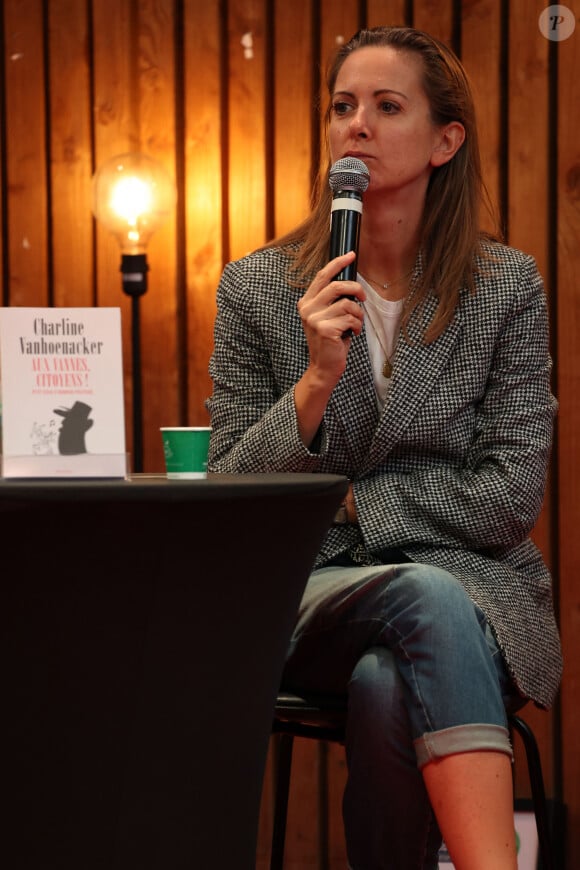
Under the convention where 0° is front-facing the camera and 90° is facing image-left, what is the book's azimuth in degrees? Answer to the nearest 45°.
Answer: approximately 0°

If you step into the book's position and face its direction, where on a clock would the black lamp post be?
The black lamp post is roughly at 6 o'clock from the book.

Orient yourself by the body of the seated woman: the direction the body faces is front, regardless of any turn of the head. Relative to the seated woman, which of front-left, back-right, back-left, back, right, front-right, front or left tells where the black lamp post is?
back-right

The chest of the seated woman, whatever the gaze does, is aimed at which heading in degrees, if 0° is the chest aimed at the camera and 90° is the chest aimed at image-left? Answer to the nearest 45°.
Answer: approximately 0°

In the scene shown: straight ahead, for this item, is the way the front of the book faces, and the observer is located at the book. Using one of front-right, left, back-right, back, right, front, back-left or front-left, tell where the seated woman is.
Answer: back-left

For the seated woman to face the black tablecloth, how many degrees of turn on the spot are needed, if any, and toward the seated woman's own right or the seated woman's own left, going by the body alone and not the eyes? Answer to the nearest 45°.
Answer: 0° — they already face it

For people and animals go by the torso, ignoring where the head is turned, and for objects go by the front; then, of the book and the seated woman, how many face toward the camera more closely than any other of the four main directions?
2

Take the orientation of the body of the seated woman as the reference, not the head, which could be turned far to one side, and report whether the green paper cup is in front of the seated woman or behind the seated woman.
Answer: in front
